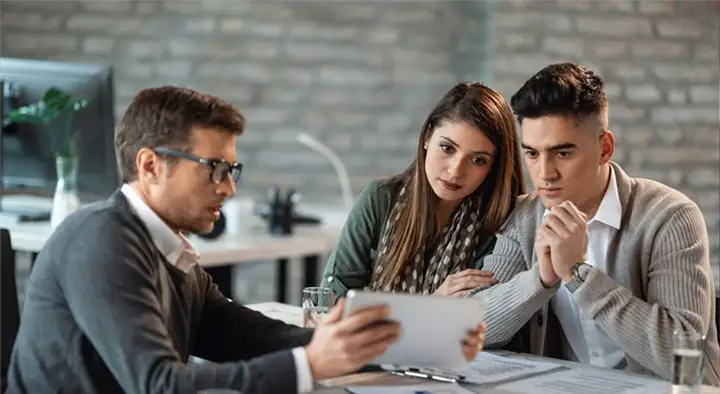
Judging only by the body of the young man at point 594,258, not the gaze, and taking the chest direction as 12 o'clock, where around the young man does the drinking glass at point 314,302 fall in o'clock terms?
The drinking glass is roughly at 1 o'clock from the young man.

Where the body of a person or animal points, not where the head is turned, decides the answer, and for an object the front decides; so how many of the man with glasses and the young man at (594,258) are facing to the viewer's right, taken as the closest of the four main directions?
1

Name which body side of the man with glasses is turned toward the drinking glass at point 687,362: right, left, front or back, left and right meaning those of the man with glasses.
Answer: front

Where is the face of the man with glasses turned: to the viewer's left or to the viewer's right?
to the viewer's right

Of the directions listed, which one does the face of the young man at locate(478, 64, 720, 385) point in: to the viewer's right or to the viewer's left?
to the viewer's left

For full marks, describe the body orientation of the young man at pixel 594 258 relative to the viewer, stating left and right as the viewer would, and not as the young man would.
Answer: facing the viewer and to the left of the viewer

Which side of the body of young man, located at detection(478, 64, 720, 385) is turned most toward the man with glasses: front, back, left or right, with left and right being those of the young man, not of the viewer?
front

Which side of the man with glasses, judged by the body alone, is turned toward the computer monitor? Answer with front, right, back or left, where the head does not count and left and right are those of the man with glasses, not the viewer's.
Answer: left

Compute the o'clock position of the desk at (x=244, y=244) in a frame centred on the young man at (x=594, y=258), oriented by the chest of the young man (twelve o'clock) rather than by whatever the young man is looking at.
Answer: The desk is roughly at 3 o'clock from the young man.

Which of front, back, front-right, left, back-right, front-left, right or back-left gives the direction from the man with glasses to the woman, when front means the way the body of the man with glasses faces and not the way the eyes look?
front-left

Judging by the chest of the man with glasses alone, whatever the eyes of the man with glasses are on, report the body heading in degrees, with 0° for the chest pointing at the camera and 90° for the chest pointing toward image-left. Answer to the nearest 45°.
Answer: approximately 270°
